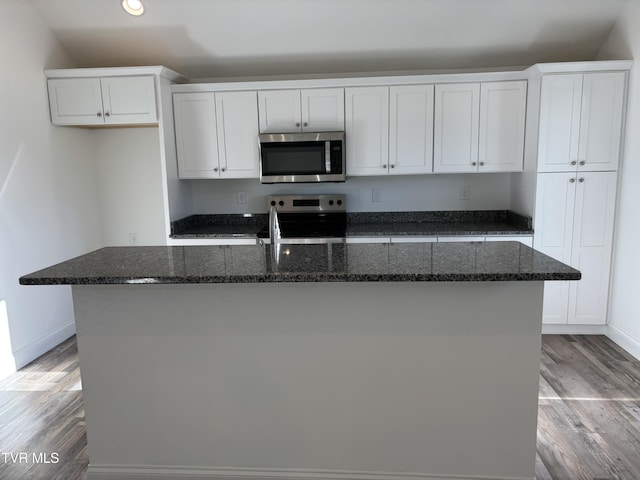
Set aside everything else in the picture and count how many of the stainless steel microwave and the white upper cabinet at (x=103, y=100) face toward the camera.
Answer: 2

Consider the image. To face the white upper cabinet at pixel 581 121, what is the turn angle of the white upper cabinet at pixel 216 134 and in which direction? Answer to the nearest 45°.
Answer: approximately 90° to its left

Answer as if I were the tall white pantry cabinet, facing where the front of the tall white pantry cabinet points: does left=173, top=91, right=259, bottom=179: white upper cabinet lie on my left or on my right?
on my right

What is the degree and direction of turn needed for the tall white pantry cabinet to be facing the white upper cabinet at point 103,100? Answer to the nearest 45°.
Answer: approximately 45° to its right

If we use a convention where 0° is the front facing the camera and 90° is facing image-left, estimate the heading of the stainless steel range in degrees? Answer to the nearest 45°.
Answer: approximately 0°

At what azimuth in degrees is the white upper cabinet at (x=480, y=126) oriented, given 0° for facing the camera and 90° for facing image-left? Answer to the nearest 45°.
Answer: approximately 0°

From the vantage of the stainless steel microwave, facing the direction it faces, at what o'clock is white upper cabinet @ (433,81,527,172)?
The white upper cabinet is roughly at 9 o'clock from the stainless steel microwave.

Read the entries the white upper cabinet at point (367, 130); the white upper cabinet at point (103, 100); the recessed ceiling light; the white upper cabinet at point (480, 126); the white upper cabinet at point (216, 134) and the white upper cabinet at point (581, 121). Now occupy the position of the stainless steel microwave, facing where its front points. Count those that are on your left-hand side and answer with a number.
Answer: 3
